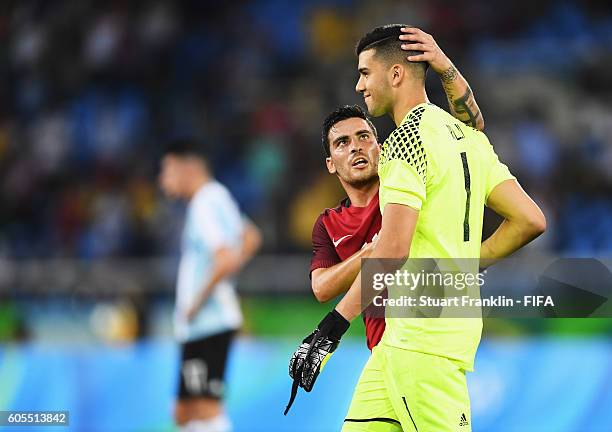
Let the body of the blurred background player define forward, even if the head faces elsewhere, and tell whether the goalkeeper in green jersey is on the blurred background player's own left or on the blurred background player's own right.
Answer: on the blurred background player's own left

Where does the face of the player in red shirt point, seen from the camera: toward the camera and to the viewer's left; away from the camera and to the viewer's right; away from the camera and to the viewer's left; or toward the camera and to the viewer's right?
toward the camera and to the viewer's right

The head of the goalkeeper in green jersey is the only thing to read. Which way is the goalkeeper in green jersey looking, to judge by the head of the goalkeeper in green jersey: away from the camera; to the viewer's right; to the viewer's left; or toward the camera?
to the viewer's left

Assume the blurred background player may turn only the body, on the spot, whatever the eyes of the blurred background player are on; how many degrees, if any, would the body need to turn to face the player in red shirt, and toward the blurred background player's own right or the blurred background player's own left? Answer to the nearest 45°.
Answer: approximately 90° to the blurred background player's own left
